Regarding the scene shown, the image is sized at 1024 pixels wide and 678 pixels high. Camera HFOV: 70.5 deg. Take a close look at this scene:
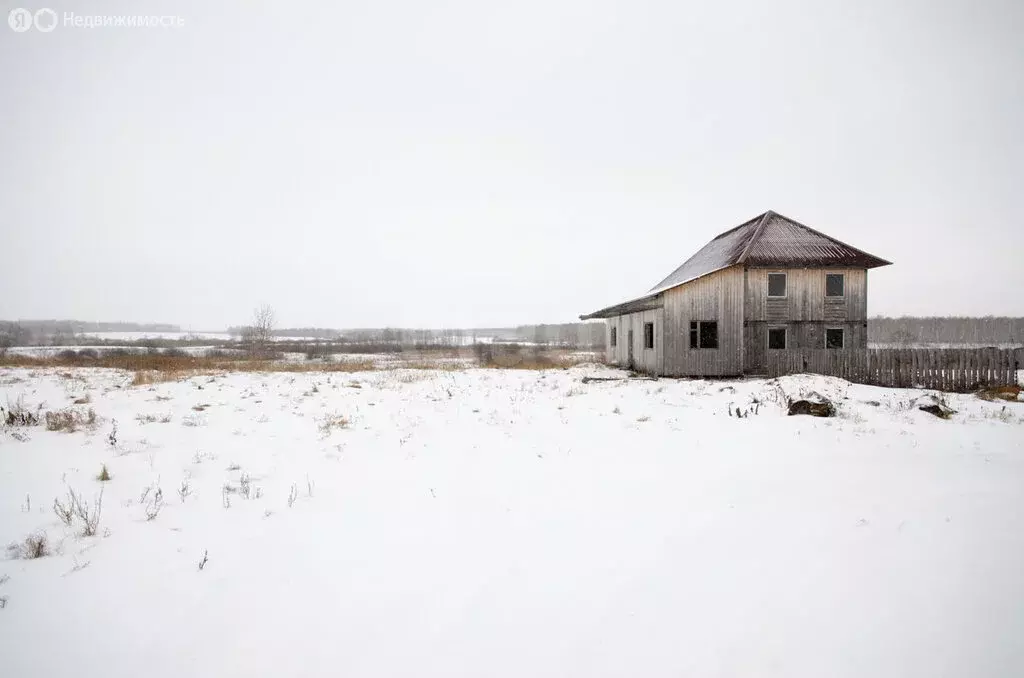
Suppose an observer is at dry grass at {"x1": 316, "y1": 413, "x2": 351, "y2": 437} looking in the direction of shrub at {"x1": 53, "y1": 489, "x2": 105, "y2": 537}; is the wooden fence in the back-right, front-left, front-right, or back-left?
back-left
